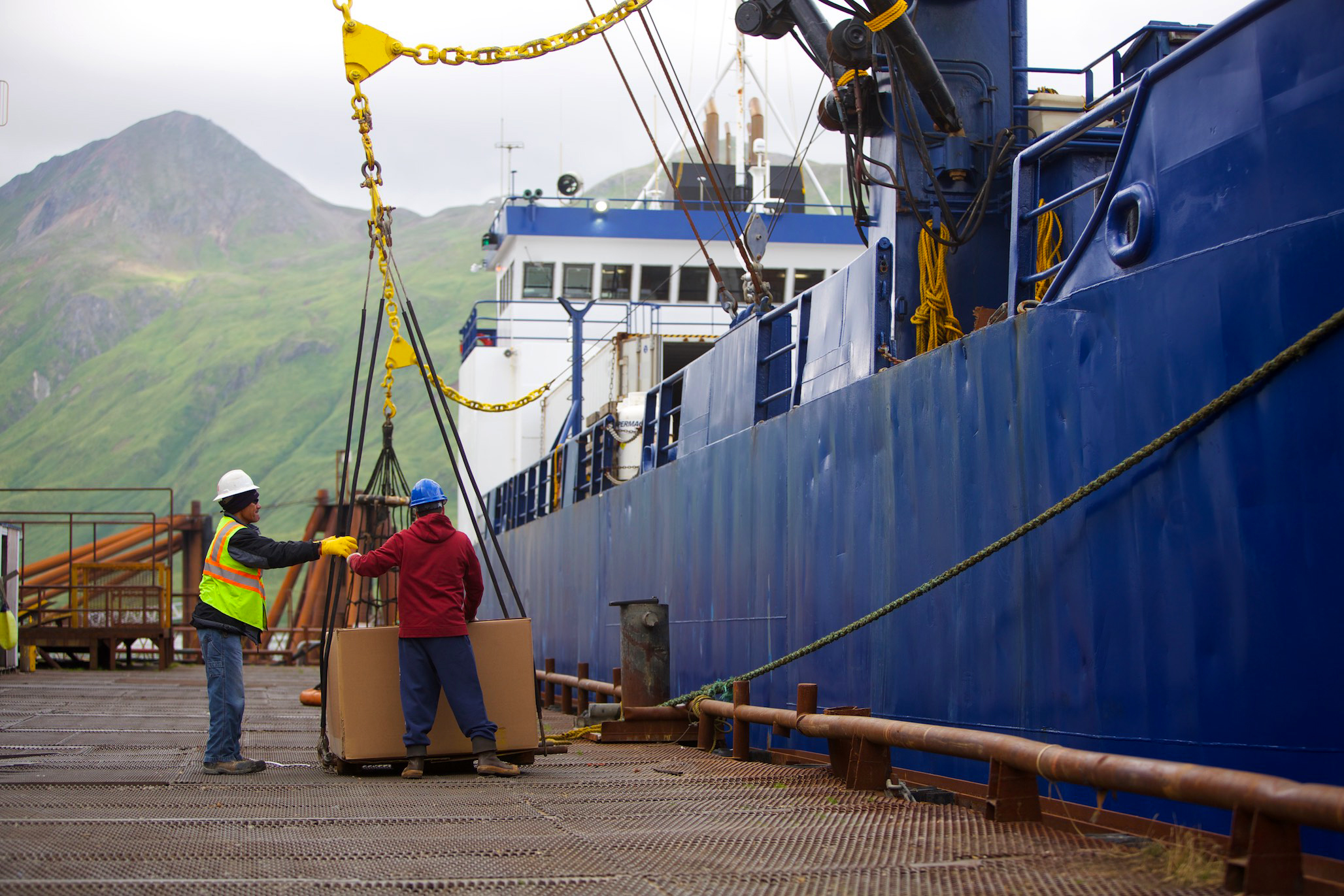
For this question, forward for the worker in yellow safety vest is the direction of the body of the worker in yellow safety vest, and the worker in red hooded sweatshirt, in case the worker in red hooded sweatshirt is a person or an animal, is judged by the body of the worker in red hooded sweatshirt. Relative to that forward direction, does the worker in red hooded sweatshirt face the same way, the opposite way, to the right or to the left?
to the left

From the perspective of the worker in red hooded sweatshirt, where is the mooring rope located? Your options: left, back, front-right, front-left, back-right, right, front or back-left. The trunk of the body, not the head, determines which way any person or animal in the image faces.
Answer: back-right

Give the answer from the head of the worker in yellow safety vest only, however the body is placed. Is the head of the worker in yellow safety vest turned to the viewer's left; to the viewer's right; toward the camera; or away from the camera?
to the viewer's right

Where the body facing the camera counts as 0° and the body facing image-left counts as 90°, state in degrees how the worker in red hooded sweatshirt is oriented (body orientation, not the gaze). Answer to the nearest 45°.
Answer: approximately 180°

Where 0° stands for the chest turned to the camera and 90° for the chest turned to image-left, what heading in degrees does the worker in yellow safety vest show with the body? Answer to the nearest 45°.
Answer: approximately 270°

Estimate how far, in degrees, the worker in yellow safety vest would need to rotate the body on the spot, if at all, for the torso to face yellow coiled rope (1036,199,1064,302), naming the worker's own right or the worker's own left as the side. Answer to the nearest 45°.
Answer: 0° — they already face it

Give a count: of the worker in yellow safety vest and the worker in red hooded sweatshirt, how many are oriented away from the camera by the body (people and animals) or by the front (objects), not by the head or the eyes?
1
